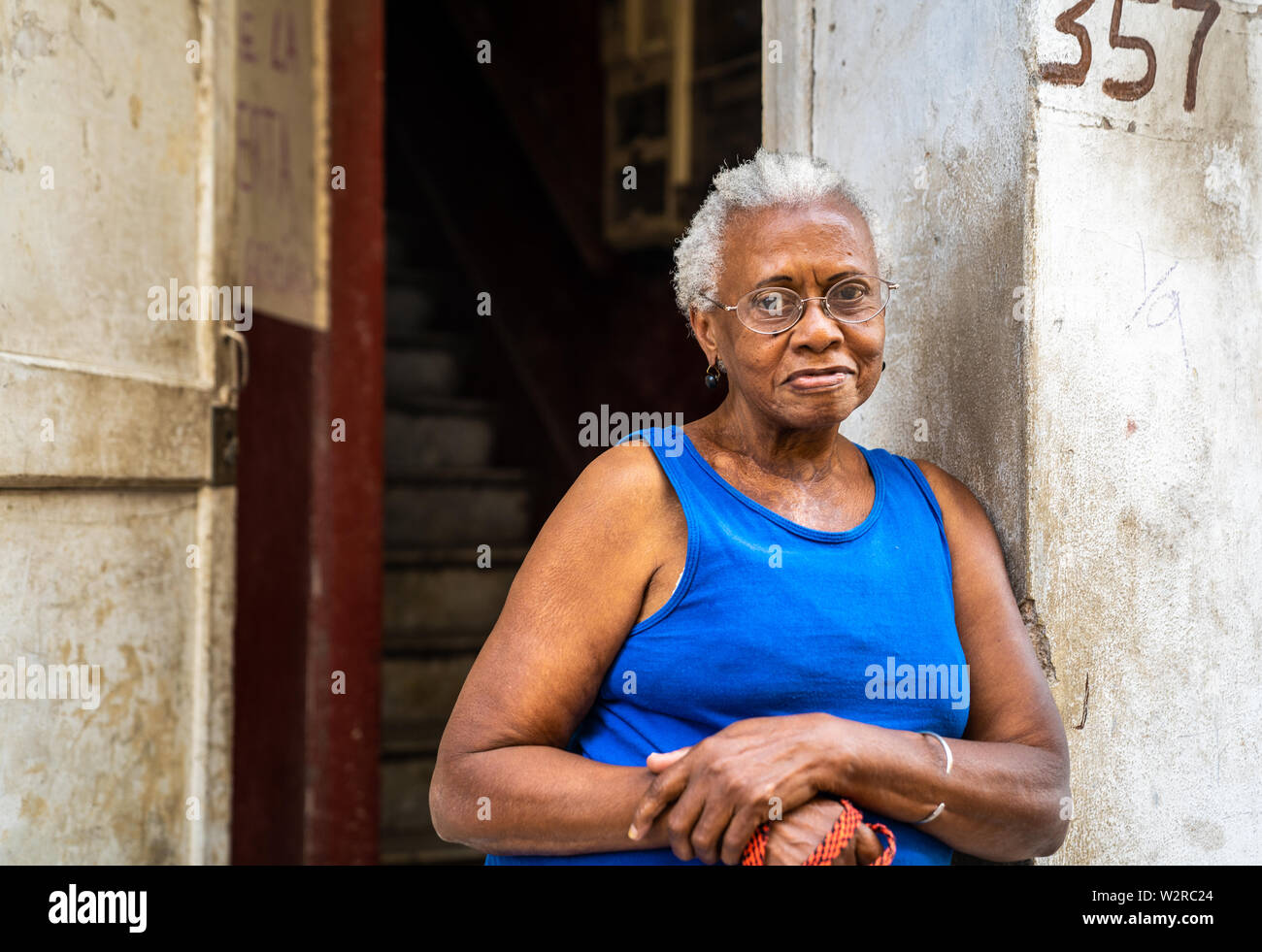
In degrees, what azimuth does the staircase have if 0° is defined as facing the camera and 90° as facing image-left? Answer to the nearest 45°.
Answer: approximately 0°

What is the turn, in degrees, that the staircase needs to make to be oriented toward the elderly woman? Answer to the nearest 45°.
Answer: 0° — it already faces them

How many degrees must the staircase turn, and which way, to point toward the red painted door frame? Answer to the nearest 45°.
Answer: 0° — it already faces it

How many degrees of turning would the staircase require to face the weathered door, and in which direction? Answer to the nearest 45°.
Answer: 0° — it already faces it
